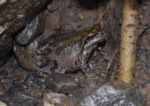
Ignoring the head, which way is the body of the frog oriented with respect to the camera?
to the viewer's right

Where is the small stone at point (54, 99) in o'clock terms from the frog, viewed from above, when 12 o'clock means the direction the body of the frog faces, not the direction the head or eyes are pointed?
The small stone is roughly at 4 o'clock from the frog.
